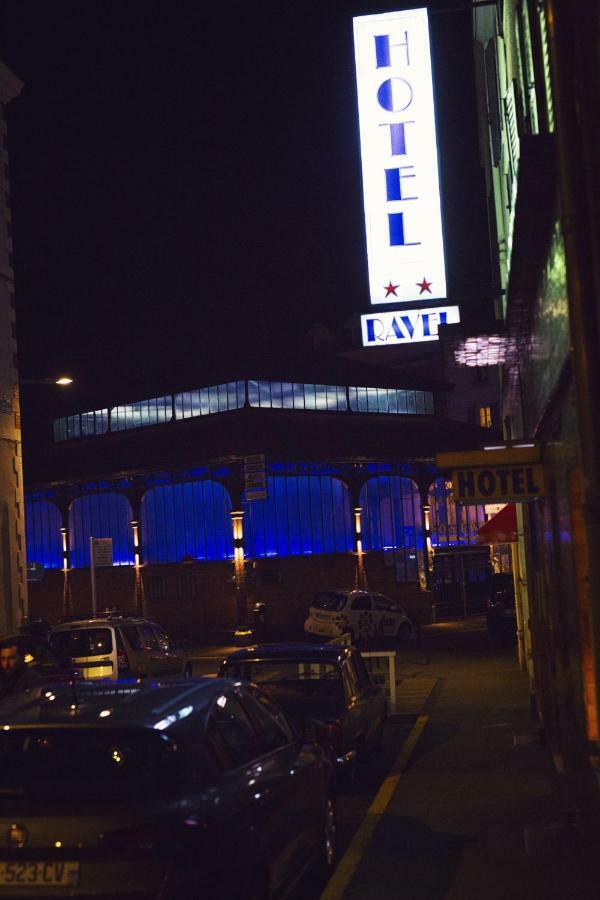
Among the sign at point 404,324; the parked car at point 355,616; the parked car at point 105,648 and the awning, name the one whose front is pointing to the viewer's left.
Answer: the awning

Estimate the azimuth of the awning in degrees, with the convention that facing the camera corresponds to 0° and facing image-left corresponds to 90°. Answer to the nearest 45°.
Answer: approximately 90°

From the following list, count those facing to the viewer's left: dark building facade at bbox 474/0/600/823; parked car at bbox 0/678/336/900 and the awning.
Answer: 2

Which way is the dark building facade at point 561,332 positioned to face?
to the viewer's left

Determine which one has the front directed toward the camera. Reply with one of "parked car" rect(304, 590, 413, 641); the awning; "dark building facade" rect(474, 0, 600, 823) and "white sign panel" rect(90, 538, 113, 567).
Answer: the white sign panel

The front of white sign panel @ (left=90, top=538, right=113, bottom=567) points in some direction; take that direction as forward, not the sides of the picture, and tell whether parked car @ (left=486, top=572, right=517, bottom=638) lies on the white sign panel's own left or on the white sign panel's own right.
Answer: on the white sign panel's own left

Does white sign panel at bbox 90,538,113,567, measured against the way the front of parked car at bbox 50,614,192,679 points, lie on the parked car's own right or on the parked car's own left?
on the parked car's own left

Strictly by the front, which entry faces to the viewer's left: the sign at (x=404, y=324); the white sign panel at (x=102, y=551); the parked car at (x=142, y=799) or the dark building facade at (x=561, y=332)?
the dark building facade
